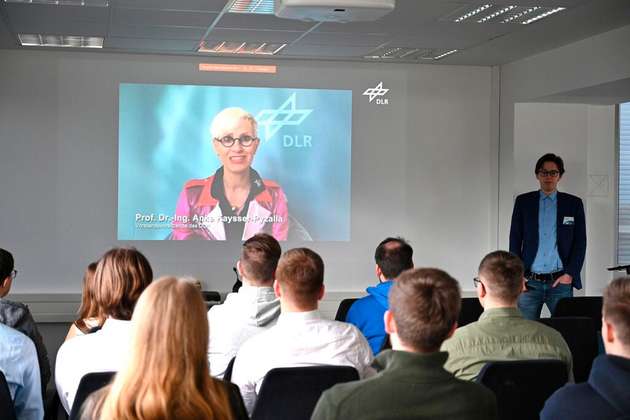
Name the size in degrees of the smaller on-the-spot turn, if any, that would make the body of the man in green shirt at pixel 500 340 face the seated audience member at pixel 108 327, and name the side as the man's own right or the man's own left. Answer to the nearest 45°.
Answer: approximately 90° to the man's own left

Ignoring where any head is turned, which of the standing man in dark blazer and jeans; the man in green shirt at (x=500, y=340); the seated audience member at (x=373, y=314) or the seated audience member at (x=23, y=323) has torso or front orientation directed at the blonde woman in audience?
the standing man in dark blazer and jeans

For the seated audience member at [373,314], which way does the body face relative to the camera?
away from the camera

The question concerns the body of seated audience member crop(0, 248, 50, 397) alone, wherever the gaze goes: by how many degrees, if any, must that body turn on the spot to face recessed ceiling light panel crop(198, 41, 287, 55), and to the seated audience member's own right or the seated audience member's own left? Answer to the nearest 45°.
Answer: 0° — they already face it

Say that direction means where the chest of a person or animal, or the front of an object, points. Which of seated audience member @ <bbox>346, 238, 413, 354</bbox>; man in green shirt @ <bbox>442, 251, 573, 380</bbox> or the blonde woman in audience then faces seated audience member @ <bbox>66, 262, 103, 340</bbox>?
the blonde woman in audience

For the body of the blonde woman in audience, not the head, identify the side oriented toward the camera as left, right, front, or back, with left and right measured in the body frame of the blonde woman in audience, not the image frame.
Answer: back

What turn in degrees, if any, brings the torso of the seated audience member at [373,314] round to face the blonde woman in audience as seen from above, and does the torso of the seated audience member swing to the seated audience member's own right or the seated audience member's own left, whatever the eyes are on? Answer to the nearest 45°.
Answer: approximately 180°

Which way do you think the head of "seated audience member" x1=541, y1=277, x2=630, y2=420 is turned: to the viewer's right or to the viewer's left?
to the viewer's left

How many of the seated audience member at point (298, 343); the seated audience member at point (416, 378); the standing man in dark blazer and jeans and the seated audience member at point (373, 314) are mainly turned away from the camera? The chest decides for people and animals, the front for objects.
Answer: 3

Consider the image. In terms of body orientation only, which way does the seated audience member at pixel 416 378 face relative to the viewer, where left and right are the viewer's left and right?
facing away from the viewer

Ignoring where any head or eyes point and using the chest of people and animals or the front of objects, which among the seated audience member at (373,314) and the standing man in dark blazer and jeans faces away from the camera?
the seated audience member

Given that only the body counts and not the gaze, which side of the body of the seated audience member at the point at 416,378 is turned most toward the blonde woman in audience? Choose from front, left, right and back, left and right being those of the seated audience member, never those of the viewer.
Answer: left

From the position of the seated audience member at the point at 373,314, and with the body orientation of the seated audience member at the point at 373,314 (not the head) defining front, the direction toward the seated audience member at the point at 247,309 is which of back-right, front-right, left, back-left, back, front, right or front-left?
back-left

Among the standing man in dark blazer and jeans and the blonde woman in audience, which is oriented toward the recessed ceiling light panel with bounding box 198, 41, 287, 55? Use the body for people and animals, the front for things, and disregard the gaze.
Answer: the blonde woman in audience

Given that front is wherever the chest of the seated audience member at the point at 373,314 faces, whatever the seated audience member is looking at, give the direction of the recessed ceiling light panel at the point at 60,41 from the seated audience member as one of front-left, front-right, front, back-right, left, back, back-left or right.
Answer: front-left

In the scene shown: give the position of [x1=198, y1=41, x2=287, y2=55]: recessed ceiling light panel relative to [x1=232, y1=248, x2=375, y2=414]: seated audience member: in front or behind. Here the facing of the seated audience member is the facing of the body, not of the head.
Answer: in front
